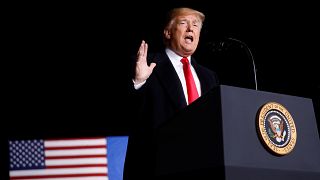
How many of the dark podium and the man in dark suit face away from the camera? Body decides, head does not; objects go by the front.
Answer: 0

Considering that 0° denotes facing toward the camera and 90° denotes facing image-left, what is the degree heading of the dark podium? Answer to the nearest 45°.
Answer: approximately 315°
